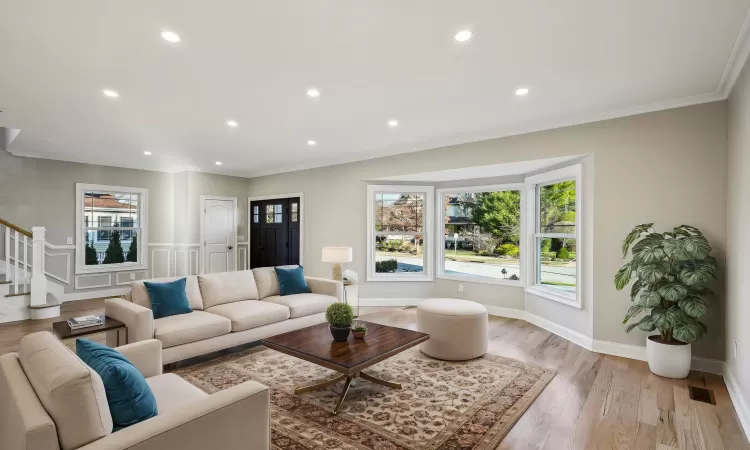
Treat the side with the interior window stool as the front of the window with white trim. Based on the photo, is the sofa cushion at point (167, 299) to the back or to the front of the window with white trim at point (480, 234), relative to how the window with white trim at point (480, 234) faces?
to the front

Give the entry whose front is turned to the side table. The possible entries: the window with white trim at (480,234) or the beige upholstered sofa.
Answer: the window with white trim

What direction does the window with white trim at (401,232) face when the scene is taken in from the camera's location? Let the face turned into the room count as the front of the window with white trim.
facing the viewer

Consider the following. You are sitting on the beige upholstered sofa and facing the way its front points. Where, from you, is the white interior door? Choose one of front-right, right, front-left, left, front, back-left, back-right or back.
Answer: back-left

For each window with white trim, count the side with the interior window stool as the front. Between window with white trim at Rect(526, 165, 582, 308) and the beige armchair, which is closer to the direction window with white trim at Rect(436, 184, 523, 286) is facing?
the beige armchair

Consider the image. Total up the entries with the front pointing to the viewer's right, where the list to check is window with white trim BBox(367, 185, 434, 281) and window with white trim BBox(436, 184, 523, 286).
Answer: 0

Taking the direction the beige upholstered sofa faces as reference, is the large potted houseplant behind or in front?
in front

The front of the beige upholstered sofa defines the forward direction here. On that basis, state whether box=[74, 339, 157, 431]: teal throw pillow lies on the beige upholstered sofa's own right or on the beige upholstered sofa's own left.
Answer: on the beige upholstered sofa's own right

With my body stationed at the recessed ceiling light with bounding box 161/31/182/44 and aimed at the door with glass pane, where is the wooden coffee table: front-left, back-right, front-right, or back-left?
front-right

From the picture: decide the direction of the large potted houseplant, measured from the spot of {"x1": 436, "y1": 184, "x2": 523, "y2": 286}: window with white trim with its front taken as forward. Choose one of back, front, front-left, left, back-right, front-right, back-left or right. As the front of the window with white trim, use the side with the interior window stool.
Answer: left

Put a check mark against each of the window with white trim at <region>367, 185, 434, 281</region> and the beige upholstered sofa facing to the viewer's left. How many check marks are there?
0

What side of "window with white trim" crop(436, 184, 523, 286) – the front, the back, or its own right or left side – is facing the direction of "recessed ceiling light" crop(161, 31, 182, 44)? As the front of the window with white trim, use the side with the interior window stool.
front

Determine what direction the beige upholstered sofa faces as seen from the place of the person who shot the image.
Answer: facing the viewer and to the right of the viewer

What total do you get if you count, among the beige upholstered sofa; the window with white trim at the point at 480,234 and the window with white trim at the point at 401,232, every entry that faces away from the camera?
0

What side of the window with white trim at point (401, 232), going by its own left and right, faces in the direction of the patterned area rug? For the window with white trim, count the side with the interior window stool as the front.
front

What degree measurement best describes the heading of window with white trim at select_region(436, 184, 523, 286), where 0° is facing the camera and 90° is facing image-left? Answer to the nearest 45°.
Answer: approximately 45°
